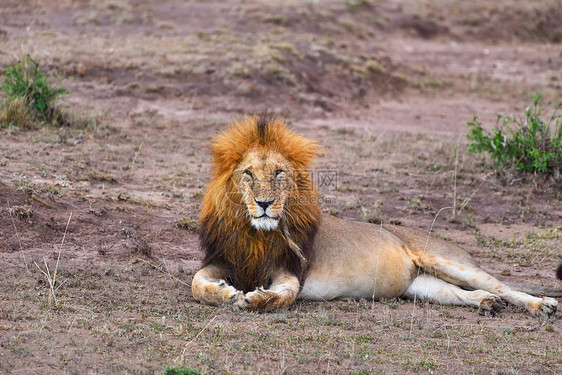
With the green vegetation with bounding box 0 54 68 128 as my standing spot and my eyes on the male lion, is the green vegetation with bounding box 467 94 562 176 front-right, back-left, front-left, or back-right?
front-left

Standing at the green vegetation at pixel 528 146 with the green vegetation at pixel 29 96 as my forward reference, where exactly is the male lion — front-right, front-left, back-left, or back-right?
front-left

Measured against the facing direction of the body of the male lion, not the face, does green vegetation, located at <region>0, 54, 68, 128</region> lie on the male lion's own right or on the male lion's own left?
on the male lion's own right

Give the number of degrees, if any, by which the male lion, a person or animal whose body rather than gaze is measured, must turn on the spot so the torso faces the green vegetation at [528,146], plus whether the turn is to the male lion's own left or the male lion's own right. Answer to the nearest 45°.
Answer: approximately 180°

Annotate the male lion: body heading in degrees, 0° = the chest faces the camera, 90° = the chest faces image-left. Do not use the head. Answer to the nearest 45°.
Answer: approximately 45°

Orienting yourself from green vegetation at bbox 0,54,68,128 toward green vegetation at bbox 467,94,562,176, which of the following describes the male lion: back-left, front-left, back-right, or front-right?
front-right
